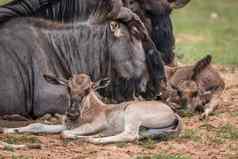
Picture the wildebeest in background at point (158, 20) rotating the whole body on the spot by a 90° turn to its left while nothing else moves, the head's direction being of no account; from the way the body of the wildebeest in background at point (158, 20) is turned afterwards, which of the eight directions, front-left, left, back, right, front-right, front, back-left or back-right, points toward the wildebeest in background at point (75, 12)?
back

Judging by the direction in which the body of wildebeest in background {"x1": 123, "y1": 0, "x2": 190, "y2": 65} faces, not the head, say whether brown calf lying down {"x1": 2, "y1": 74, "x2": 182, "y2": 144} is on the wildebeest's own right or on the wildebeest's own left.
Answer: on the wildebeest's own right

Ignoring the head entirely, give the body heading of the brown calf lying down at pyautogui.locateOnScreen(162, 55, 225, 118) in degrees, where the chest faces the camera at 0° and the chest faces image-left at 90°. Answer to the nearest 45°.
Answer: approximately 45°

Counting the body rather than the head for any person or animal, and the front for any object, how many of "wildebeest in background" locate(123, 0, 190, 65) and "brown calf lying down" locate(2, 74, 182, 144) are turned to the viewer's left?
1

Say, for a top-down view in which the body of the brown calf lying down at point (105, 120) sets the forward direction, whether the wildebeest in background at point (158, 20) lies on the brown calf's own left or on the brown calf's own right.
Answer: on the brown calf's own right

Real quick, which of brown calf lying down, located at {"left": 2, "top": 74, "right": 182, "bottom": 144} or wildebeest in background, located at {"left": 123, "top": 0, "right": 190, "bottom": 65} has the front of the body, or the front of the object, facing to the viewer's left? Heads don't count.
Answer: the brown calf lying down

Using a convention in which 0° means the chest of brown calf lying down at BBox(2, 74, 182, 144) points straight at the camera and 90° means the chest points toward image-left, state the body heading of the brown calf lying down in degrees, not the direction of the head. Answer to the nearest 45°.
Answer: approximately 90°

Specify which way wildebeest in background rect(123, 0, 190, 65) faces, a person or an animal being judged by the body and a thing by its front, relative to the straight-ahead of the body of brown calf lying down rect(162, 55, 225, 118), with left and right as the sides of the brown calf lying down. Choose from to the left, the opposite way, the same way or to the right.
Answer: to the left

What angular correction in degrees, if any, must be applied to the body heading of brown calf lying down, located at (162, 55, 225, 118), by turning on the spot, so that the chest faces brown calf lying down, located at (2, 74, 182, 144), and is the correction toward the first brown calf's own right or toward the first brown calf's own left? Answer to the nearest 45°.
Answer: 0° — it already faces it
